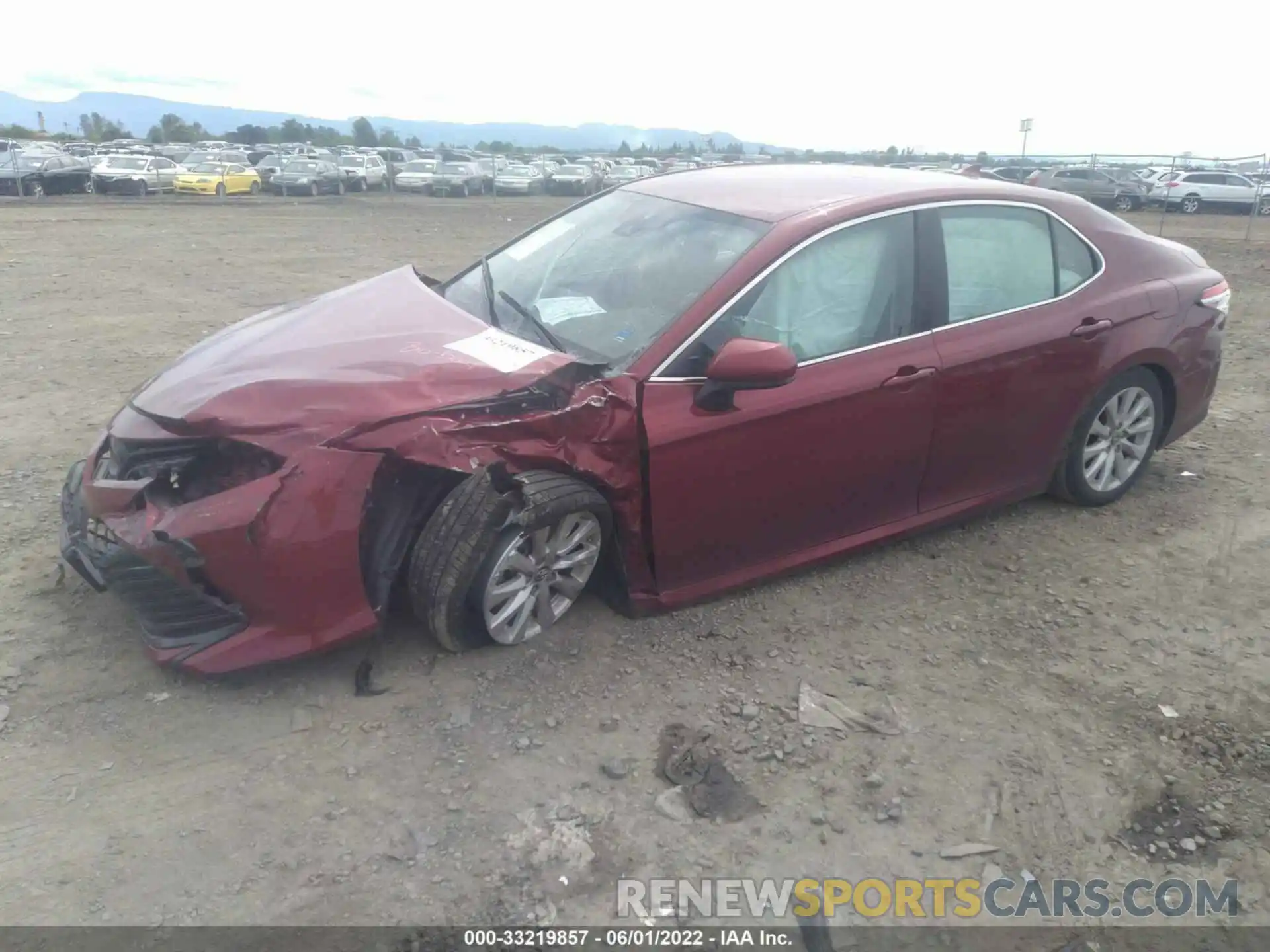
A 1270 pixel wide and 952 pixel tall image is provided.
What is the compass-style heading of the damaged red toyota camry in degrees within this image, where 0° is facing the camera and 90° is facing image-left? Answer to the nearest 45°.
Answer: approximately 45°

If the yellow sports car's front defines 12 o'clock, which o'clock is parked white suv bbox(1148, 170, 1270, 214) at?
The parked white suv is roughly at 8 o'clock from the yellow sports car.

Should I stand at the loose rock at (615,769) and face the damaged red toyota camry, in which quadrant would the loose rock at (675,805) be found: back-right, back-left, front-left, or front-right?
back-right

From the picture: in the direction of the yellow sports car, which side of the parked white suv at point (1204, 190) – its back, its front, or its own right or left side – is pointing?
back

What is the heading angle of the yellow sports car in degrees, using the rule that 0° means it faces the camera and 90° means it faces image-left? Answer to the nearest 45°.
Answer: approximately 45°

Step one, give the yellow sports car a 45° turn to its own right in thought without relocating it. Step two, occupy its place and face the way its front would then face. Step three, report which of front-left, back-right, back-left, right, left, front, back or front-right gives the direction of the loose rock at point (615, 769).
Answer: left

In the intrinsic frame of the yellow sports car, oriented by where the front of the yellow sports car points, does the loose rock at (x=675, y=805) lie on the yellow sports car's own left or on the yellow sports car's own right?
on the yellow sports car's own left

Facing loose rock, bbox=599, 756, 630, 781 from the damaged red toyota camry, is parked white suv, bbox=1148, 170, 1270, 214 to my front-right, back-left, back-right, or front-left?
back-left

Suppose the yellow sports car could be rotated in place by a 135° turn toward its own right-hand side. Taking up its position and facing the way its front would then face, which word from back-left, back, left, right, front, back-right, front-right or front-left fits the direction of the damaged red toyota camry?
back

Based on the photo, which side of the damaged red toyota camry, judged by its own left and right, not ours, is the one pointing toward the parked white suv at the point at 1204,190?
back

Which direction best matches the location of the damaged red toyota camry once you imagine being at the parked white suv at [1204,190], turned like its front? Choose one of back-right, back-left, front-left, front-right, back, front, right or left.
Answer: back-right

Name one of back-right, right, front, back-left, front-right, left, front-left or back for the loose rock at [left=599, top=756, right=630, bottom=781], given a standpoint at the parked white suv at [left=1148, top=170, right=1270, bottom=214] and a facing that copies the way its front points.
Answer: back-right
